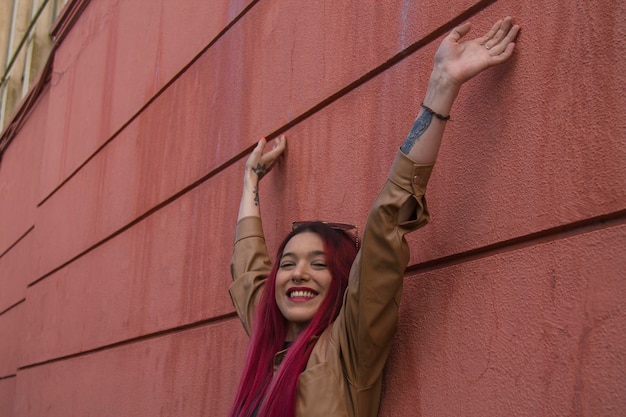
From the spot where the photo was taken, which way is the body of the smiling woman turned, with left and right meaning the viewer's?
facing the viewer and to the left of the viewer

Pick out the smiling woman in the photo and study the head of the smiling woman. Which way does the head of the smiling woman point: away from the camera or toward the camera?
toward the camera
